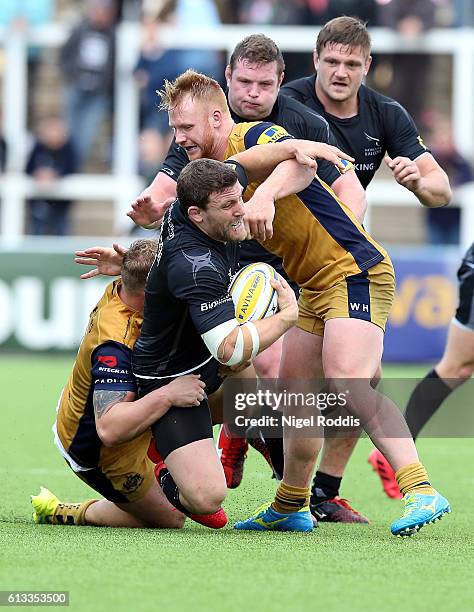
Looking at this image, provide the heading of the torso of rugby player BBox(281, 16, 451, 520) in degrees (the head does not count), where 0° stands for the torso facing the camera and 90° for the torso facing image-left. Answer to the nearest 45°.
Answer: approximately 0°

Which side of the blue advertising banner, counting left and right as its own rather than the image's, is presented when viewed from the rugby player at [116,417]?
front

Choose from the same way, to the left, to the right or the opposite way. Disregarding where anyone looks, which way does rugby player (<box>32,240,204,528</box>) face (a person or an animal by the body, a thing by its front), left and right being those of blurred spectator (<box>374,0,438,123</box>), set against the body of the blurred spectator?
to the left

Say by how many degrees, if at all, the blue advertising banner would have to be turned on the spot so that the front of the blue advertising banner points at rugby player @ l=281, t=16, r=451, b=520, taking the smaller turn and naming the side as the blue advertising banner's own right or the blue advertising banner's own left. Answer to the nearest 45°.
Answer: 0° — it already faces them

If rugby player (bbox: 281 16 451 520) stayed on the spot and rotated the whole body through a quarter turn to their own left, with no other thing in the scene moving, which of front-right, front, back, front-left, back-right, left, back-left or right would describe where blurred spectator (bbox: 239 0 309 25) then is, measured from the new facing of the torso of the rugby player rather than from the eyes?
left

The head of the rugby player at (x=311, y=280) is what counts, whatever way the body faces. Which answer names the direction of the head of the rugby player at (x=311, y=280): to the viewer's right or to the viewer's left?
to the viewer's left

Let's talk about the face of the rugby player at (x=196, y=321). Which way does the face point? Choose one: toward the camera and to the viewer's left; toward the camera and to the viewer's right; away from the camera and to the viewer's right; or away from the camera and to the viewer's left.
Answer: toward the camera and to the viewer's right

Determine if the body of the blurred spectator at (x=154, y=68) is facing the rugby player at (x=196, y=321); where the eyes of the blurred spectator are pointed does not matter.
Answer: yes

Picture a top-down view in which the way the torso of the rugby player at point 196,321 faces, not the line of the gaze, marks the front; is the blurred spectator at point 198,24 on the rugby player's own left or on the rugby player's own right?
on the rugby player's own left
